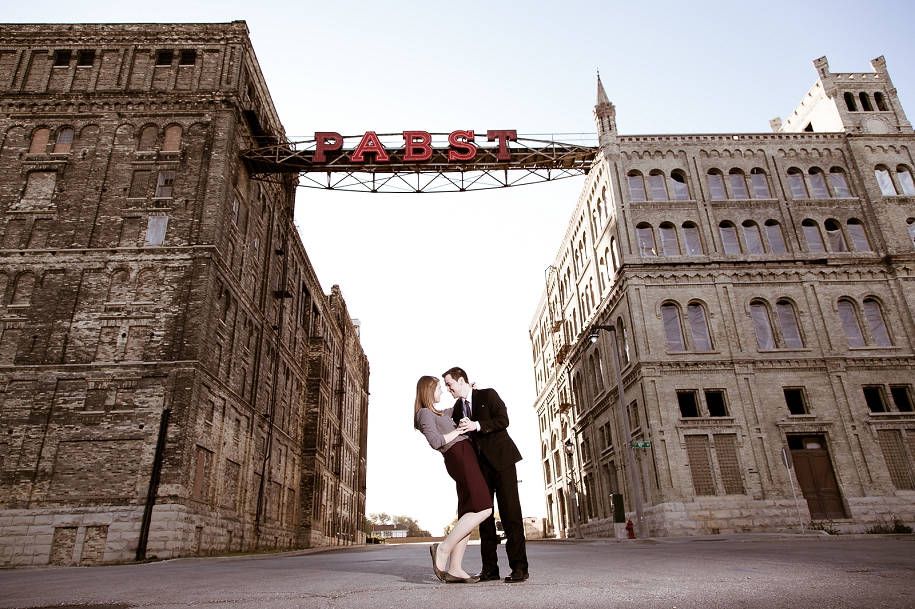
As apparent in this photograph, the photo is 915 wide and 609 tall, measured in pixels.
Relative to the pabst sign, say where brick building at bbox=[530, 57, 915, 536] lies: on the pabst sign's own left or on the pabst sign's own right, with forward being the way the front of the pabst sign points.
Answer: on the pabst sign's own left

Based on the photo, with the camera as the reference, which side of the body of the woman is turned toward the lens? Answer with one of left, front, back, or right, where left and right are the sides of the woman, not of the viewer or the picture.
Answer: right

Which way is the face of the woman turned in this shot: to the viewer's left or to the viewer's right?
to the viewer's right

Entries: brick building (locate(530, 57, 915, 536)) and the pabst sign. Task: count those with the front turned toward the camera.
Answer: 2

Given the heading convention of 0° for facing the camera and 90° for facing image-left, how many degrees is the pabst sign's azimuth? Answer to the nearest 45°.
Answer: approximately 0°

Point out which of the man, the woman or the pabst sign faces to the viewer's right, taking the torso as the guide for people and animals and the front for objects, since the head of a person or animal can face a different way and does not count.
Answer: the woman

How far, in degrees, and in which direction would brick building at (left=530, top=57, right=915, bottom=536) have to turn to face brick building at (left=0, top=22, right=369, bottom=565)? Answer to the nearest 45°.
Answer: approximately 45° to its right

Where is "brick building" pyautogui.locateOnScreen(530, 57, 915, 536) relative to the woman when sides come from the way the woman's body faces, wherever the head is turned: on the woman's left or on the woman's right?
on the woman's left

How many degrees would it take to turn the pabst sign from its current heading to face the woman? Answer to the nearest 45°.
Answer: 0° — it already faces them
